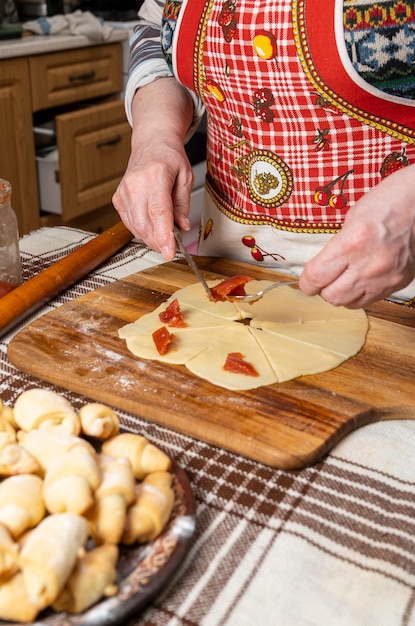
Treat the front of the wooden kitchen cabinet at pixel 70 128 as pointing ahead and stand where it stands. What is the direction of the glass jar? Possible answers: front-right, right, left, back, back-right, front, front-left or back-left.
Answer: front-right

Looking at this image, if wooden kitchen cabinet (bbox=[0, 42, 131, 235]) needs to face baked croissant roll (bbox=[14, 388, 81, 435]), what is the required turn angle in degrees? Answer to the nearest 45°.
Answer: approximately 45° to its right

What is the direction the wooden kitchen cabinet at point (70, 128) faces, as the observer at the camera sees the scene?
facing the viewer and to the right of the viewer

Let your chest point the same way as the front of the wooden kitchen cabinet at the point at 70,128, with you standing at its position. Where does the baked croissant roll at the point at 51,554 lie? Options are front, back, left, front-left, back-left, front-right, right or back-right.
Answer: front-right

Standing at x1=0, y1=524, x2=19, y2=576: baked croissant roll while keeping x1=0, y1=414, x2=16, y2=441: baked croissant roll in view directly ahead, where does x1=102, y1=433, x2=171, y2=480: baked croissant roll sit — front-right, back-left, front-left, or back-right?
front-right

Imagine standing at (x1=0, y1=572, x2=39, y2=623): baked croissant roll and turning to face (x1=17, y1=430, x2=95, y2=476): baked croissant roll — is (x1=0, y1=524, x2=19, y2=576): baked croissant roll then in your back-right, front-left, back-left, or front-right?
front-left

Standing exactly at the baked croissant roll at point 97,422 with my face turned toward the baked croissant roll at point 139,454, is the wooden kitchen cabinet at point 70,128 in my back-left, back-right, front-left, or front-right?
back-left

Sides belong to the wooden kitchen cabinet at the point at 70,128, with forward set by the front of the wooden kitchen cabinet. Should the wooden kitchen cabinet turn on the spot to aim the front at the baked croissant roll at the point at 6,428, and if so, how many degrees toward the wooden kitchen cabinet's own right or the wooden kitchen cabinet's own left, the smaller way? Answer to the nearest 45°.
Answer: approximately 45° to the wooden kitchen cabinet's own right

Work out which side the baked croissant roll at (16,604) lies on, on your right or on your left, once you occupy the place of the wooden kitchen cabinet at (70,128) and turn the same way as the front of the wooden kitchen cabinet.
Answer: on your right

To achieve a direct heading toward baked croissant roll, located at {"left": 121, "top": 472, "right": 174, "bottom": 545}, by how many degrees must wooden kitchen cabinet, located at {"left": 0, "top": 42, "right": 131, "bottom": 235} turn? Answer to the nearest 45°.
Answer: approximately 45° to its right

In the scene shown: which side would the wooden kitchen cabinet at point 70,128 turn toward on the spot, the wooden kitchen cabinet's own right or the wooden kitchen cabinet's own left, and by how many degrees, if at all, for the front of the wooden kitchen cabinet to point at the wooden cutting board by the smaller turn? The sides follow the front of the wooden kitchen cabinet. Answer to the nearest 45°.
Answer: approximately 45° to the wooden kitchen cabinet's own right

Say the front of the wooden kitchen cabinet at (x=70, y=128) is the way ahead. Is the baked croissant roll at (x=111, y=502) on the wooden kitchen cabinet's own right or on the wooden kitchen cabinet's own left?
on the wooden kitchen cabinet's own right

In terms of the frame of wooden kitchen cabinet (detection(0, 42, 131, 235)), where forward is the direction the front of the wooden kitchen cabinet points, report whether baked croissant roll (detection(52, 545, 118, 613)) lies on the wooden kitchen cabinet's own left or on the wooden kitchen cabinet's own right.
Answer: on the wooden kitchen cabinet's own right
